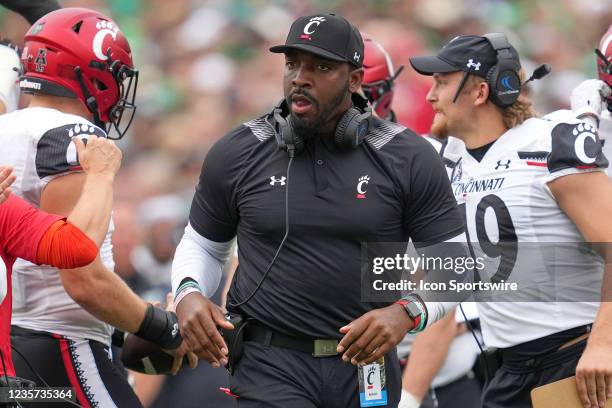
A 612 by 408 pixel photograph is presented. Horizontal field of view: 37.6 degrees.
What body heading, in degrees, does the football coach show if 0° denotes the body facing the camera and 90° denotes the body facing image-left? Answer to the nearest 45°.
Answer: approximately 0°
